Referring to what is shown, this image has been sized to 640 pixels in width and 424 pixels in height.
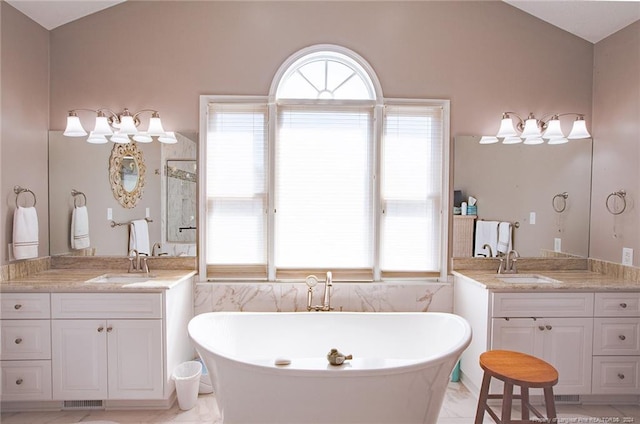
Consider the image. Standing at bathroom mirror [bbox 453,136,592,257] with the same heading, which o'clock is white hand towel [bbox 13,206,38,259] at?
The white hand towel is roughly at 2 o'clock from the bathroom mirror.

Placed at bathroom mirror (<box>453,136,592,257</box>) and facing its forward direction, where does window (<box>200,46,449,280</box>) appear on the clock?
The window is roughly at 2 o'clock from the bathroom mirror.

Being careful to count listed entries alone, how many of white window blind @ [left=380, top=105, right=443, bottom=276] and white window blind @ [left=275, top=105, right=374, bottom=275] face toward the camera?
2

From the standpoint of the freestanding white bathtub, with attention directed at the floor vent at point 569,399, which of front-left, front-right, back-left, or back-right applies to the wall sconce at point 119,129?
back-left

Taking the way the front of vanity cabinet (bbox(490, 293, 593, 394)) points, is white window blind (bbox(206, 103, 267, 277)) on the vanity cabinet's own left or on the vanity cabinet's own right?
on the vanity cabinet's own right

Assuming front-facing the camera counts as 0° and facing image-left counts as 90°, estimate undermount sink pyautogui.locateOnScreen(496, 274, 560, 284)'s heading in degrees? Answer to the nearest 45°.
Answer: approximately 0°

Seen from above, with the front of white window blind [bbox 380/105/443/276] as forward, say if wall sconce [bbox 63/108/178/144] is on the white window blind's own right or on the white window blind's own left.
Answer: on the white window blind's own right
